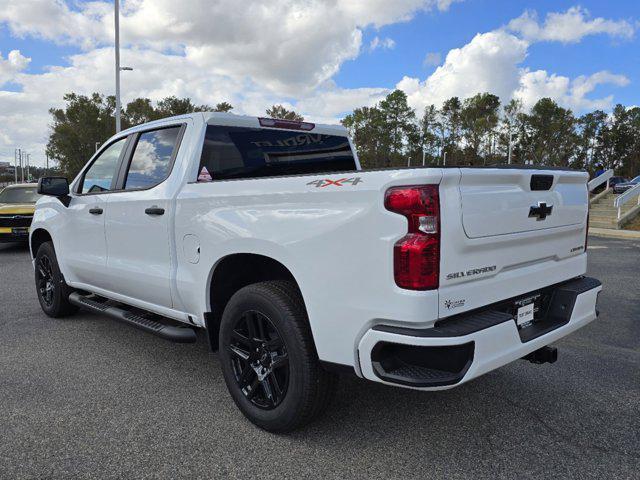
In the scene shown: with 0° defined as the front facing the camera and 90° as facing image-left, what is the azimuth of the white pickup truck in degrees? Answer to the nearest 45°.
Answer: approximately 135°
